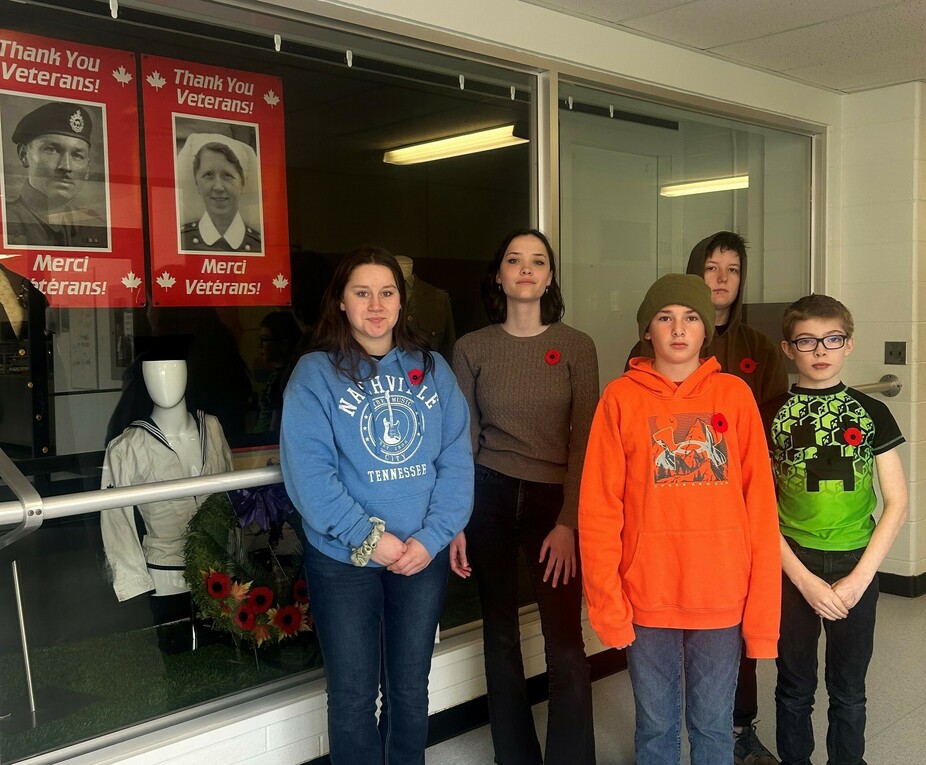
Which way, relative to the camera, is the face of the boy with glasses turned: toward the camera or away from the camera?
toward the camera

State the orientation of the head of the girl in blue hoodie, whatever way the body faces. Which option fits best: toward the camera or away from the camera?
toward the camera

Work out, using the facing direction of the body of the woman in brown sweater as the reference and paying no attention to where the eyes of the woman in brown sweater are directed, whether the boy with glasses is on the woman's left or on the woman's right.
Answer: on the woman's left

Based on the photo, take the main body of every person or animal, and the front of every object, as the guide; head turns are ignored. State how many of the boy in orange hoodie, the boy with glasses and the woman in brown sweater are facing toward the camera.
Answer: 3

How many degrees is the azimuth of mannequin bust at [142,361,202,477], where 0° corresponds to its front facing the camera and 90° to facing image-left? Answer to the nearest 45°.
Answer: approximately 315°

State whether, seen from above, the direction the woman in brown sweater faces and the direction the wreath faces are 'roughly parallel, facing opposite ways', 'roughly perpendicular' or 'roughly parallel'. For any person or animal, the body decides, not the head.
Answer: roughly parallel

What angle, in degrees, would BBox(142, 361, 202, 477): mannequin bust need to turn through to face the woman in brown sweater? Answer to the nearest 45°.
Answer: approximately 45° to its left

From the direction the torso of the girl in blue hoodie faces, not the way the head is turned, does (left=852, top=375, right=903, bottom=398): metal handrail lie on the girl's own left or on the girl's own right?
on the girl's own left

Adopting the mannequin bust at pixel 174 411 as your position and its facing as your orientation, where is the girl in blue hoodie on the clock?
The girl in blue hoodie is roughly at 12 o'clock from the mannequin bust.

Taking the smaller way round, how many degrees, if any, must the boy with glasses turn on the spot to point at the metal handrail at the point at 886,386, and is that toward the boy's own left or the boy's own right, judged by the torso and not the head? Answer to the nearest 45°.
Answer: approximately 180°

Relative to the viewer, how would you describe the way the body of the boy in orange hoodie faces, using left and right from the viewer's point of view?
facing the viewer

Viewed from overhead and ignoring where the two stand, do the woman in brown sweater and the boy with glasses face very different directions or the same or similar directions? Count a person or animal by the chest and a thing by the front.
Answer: same or similar directions

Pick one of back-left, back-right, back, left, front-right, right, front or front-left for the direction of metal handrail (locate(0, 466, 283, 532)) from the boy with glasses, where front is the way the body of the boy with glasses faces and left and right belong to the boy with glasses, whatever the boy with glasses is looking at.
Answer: front-right

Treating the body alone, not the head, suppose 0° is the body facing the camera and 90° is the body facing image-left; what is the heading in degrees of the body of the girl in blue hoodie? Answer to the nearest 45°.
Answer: approximately 0°

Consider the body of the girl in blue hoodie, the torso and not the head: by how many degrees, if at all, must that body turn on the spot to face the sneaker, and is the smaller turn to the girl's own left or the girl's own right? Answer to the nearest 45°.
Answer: approximately 90° to the girl's own left

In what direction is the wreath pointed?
toward the camera
